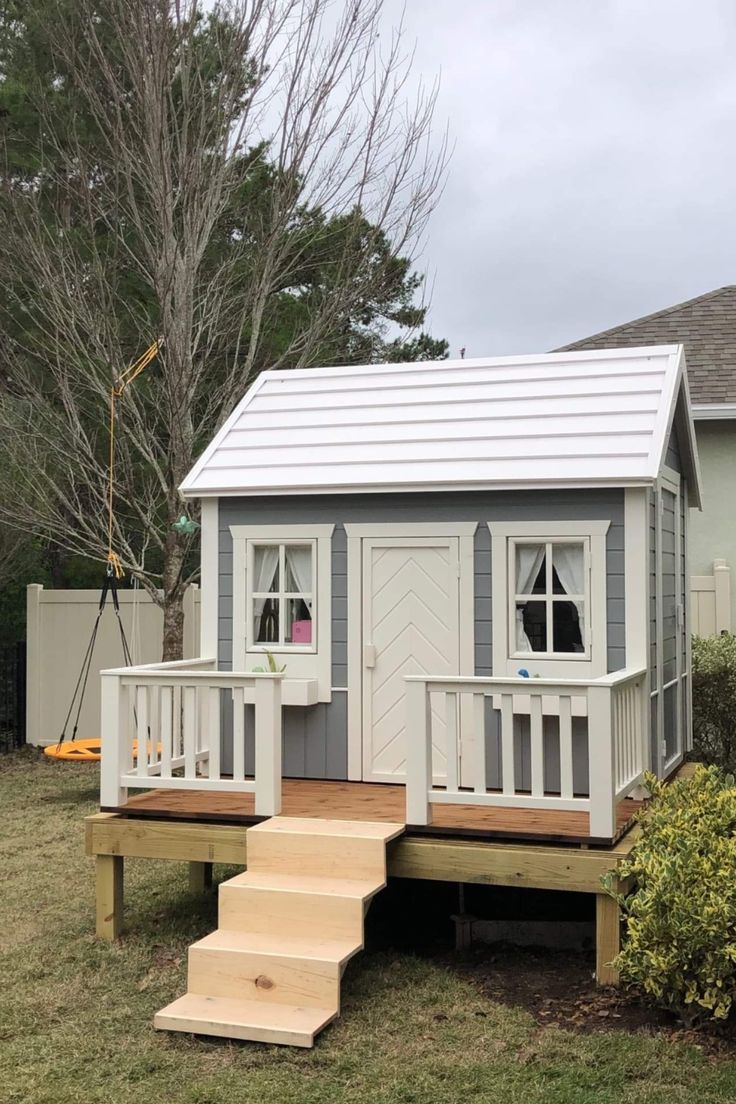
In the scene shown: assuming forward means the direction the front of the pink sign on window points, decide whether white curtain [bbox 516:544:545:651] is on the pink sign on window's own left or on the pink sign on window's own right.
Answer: on the pink sign on window's own left

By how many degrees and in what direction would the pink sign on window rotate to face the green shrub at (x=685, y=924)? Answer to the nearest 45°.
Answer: approximately 45° to its left

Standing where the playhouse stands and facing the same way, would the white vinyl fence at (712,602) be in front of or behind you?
behind

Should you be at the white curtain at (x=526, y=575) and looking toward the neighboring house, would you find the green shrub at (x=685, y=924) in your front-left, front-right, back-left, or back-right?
back-right

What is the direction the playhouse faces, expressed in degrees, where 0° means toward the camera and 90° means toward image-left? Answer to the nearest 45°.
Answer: approximately 0°

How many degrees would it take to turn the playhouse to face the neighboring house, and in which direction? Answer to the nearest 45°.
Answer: approximately 135° to its left

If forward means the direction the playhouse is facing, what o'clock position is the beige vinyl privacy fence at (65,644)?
The beige vinyl privacy fence is roughly at 5 o'clock from the playhouse.

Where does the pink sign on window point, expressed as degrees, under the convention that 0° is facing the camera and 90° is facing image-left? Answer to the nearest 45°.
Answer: approximately 0°
